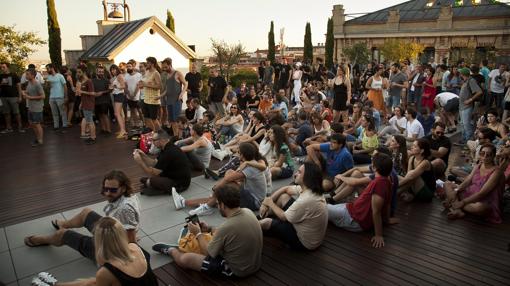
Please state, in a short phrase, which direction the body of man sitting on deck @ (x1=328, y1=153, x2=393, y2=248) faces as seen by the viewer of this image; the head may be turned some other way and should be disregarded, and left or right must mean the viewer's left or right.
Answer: facing to the left of the viewer

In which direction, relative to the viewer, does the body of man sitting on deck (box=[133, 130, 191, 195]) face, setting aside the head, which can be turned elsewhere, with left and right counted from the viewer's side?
facing to the left of the viewer

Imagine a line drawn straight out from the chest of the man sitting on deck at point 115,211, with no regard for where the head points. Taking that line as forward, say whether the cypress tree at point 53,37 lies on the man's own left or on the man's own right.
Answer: on the man's own right

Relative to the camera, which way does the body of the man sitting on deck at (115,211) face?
to the viewer's left

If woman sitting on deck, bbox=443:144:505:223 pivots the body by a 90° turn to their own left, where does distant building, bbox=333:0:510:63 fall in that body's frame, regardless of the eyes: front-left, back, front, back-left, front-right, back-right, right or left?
back-left

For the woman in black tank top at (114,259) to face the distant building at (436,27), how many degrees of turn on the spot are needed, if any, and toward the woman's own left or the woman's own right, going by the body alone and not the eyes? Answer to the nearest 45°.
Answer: approximately 90° to the woman's own right

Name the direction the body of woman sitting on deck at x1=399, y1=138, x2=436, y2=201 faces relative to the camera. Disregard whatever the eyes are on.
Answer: to the viewer's left

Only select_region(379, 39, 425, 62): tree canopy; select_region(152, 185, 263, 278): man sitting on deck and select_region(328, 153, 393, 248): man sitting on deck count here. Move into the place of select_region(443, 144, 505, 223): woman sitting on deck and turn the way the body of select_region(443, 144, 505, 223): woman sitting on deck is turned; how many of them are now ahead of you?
2

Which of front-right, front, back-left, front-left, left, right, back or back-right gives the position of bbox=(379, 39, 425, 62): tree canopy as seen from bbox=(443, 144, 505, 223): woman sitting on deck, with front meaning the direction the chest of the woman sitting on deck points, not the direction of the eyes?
back-right

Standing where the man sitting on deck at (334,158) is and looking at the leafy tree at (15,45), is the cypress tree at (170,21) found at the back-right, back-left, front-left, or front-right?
front-right
